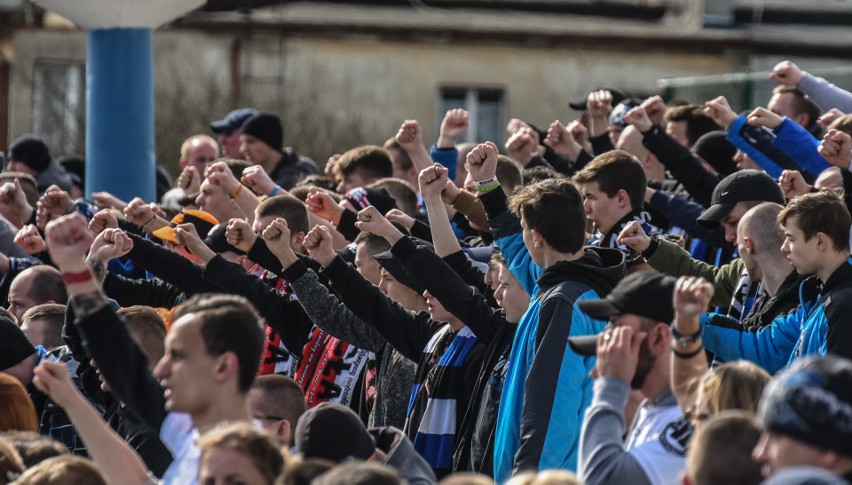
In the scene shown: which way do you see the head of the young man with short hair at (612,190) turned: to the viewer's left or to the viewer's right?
to the viewer's left

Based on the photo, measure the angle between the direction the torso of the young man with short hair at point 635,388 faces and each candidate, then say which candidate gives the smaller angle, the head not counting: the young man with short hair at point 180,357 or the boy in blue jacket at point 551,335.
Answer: the young man with short hair

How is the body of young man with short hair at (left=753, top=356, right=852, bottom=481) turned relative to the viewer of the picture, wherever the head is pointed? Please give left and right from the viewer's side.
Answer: facing to the left of the viewer

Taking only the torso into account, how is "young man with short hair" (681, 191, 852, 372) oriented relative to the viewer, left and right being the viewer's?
facing to the left of the viewer
